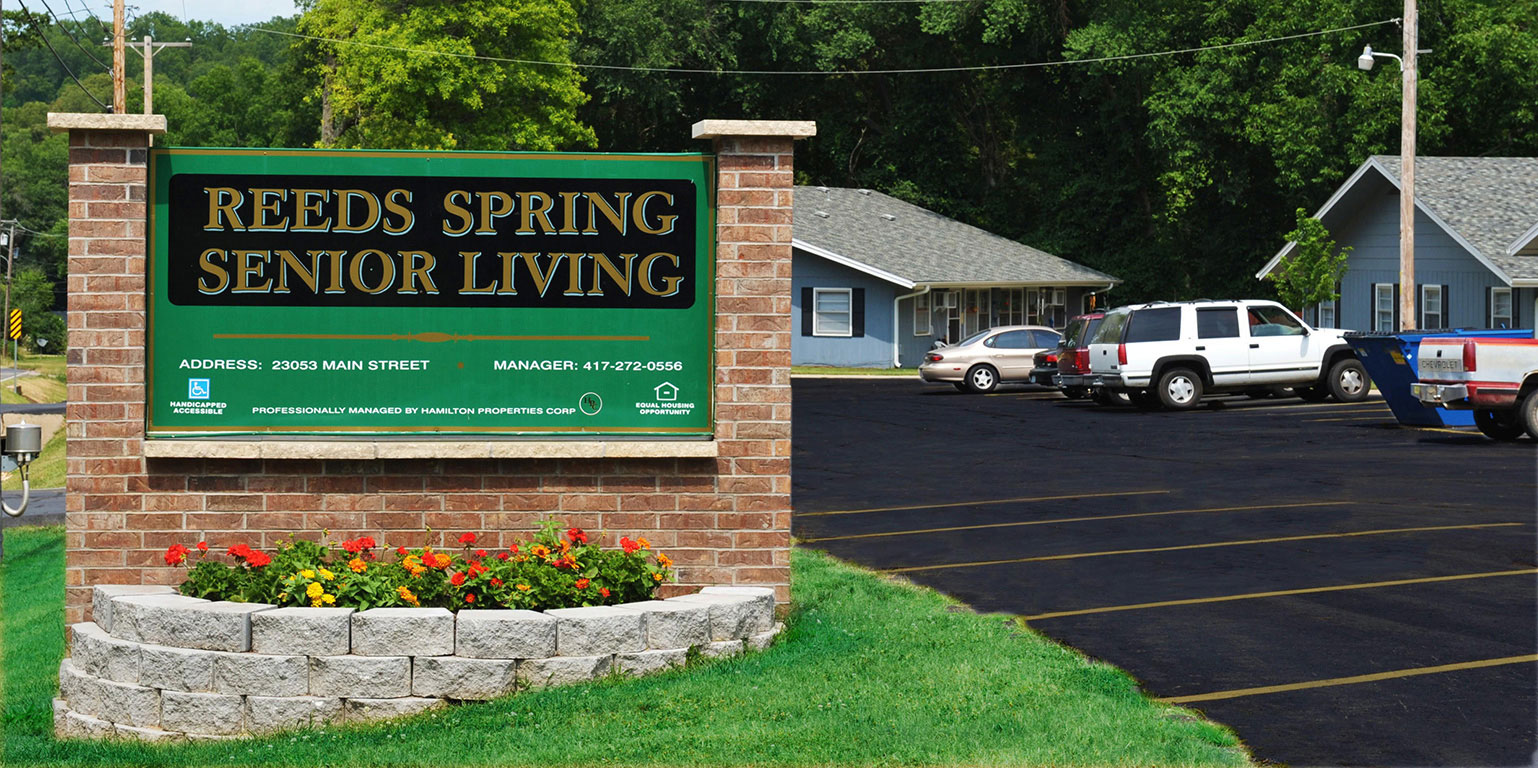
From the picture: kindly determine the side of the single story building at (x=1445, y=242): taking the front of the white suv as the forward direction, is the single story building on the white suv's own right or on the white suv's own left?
on the white suv's own left

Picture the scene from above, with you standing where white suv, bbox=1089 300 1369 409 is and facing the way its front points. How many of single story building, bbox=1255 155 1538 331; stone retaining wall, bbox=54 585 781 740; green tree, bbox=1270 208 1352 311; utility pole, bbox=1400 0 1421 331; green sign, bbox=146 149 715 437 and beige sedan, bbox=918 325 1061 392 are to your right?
2

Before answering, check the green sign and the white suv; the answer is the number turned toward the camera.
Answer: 1

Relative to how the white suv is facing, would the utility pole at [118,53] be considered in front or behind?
behind

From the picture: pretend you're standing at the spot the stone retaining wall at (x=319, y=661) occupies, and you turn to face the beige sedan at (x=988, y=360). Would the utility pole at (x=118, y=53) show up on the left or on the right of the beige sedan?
left

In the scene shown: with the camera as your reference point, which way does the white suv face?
facing to the right of the viewer

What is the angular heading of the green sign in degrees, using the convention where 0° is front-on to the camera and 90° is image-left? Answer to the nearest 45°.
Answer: approximately 0°
